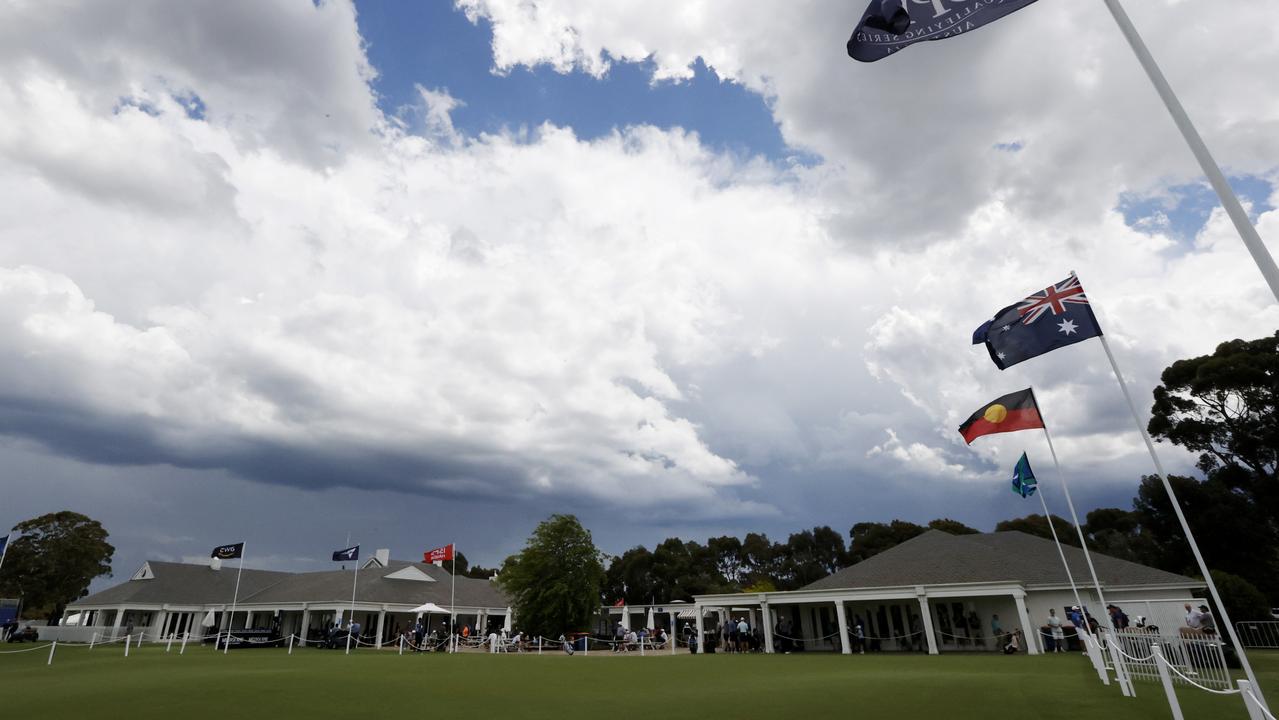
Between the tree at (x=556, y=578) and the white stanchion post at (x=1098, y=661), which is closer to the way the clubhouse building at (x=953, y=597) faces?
the white stanchion post

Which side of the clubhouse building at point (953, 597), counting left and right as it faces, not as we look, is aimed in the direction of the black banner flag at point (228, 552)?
right

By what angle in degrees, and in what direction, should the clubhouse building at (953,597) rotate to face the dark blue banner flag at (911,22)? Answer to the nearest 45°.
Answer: approximately 45° to its right

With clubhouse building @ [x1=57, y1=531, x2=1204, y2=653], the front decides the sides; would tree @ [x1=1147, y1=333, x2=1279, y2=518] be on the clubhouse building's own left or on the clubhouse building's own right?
on the clubhouse building's own left

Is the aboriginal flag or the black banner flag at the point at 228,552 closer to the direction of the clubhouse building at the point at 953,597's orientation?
the aboriginal flag

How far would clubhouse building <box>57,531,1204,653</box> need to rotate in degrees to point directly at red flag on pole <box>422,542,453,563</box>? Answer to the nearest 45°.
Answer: approximately 90° to its right

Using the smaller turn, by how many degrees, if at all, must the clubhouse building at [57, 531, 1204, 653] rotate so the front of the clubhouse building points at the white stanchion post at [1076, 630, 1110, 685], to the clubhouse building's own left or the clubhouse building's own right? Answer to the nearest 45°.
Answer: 0° — it already faces it

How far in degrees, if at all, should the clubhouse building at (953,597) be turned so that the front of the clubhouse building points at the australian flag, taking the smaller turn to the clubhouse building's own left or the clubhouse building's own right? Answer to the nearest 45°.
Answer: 0° — it already faces it

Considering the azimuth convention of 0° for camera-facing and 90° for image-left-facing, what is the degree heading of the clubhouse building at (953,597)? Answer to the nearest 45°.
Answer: approximately 0°

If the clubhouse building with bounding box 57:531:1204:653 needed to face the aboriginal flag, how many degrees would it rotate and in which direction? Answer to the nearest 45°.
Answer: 0° — it already faces it

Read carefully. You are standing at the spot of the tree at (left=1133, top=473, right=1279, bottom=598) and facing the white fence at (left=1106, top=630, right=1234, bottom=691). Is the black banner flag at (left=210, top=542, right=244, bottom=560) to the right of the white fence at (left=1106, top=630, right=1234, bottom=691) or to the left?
right
